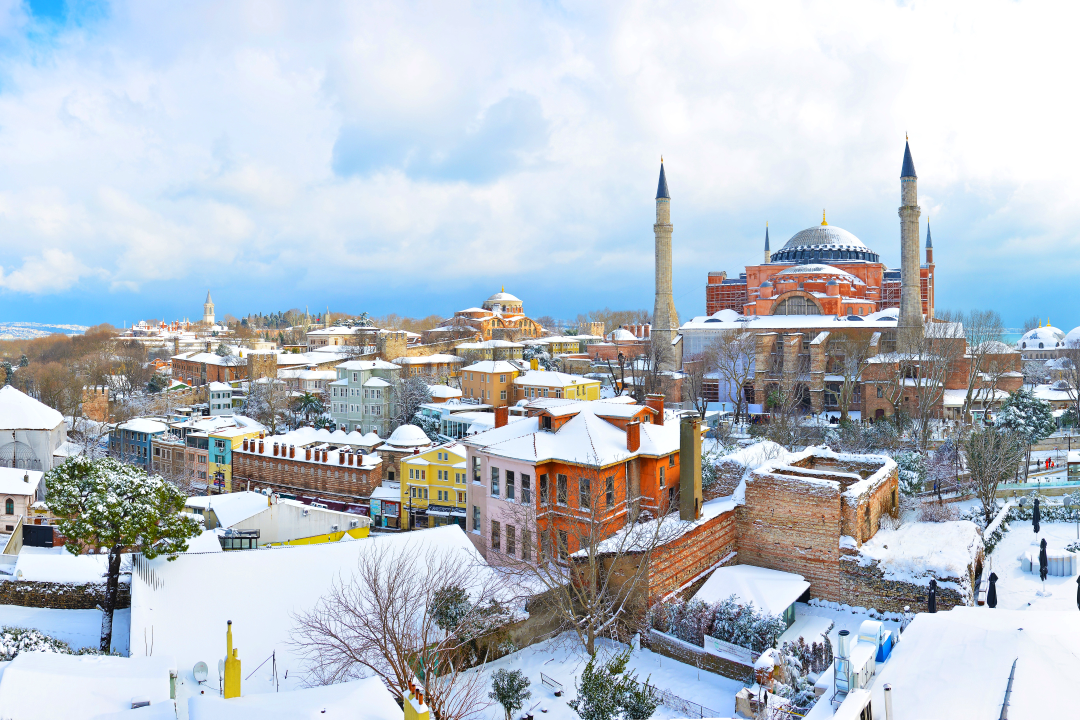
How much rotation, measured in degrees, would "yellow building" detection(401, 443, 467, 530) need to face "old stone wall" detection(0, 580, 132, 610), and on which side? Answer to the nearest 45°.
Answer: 0° — it already faces it

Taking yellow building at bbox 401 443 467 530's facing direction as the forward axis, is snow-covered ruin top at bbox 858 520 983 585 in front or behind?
in front

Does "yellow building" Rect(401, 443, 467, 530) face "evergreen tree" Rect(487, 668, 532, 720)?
yes

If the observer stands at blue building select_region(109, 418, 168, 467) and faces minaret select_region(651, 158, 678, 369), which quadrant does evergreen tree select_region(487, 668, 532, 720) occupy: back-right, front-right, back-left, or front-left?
front-right

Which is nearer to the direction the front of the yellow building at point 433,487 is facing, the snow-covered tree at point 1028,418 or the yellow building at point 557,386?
the snow-covered tree

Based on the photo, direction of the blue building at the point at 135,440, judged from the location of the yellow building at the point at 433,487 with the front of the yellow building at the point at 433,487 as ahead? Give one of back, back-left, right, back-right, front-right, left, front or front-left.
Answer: back-right

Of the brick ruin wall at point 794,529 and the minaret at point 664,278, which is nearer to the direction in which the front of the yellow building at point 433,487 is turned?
the brick ruin wall

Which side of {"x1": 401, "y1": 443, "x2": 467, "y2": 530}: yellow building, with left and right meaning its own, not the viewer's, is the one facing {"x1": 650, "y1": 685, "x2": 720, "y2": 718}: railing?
front

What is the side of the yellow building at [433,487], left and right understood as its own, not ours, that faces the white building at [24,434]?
right

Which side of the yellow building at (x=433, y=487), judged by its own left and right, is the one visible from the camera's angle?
front

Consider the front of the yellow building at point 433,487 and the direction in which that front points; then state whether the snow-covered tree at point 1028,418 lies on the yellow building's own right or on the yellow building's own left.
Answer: on the yellow building's own left

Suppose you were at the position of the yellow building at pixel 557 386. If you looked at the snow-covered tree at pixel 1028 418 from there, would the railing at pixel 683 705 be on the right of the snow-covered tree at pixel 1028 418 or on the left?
right

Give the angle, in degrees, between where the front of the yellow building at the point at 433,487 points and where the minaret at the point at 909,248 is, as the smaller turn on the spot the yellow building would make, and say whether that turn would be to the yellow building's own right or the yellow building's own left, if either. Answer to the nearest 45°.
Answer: approximately 90° to the yellow building's own left
